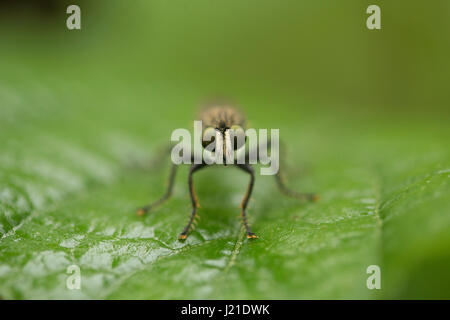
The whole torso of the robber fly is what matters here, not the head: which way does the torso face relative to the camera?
toward the camera
